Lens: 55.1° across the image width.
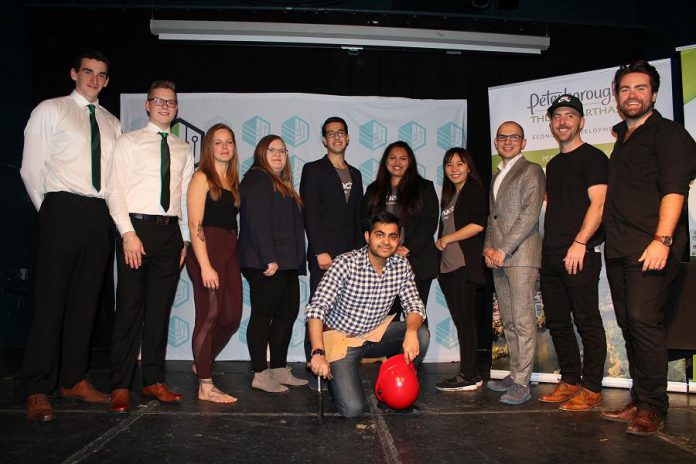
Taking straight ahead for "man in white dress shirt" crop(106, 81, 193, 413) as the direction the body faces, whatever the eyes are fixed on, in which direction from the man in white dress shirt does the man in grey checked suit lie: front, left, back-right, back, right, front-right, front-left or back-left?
front-left

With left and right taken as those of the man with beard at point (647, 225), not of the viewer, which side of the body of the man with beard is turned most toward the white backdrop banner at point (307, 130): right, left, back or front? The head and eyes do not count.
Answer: right

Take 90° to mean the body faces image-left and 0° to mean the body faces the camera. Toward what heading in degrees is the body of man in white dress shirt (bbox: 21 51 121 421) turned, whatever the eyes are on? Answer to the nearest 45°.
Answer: approximately 315°

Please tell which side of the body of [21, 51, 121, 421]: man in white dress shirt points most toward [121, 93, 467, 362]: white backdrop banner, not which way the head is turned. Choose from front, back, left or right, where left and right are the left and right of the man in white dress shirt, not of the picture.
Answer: left

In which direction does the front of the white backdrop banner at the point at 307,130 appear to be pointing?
toward the camera

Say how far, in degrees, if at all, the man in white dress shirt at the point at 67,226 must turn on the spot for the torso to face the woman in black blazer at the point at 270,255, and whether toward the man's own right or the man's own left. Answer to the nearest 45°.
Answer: approximately 45° to the man's own left

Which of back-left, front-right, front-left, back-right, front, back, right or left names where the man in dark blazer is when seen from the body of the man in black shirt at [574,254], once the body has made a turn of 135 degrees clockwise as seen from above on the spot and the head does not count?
left
